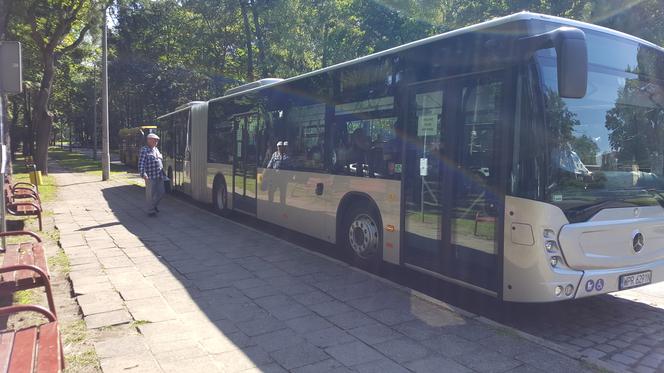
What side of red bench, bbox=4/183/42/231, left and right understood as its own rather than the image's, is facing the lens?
right

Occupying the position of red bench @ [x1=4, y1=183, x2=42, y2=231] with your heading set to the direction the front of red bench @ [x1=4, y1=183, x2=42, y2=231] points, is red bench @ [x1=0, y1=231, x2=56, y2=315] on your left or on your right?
on your right

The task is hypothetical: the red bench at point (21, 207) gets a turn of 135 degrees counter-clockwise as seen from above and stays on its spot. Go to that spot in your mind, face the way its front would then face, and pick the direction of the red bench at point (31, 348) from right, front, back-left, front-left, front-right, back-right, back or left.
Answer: back-left

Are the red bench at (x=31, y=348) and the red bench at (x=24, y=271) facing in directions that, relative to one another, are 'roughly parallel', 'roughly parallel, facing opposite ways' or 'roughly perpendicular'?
roughly parallel

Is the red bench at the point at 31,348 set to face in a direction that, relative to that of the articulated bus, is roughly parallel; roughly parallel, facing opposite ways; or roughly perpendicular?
roughly perpendicular

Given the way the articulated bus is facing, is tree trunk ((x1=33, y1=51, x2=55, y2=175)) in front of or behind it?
behind

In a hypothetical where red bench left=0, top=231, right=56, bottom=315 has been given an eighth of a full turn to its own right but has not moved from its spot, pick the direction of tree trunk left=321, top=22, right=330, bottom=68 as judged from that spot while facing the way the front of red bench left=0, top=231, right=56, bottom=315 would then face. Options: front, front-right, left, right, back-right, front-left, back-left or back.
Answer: left

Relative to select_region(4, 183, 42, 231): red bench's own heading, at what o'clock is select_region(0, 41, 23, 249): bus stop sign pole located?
The bus stop sign pole is roughly at 3 o'clock from the red bench.

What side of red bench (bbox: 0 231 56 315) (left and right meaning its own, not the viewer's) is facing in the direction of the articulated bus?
front

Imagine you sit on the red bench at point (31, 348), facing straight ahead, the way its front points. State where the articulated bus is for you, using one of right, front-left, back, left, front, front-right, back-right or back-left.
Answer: front

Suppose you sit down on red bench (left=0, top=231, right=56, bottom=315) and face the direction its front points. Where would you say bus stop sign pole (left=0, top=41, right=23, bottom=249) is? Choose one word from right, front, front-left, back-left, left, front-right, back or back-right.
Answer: left

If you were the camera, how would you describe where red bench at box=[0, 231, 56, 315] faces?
facing to the right of the viewer

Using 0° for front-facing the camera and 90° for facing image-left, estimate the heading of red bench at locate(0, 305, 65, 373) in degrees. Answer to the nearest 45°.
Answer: approximately 270°

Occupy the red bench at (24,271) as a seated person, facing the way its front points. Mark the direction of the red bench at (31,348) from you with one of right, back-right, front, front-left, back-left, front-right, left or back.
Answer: right

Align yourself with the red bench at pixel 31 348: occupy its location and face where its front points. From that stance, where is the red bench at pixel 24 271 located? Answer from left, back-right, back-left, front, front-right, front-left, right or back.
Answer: left

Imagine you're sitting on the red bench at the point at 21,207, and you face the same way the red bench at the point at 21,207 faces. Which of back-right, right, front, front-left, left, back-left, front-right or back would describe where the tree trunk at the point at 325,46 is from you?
front-left

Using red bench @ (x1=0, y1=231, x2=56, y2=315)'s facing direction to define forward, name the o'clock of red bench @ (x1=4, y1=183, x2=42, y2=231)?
red bench @ (x1=4, y1=183, x2=42, y2=231) is roughly at 9 o'clock from red bench @ (x1=0, y1=231, x2=56, y2=315).

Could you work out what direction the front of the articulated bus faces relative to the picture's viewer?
facing the viewer and to the right of the viewer
